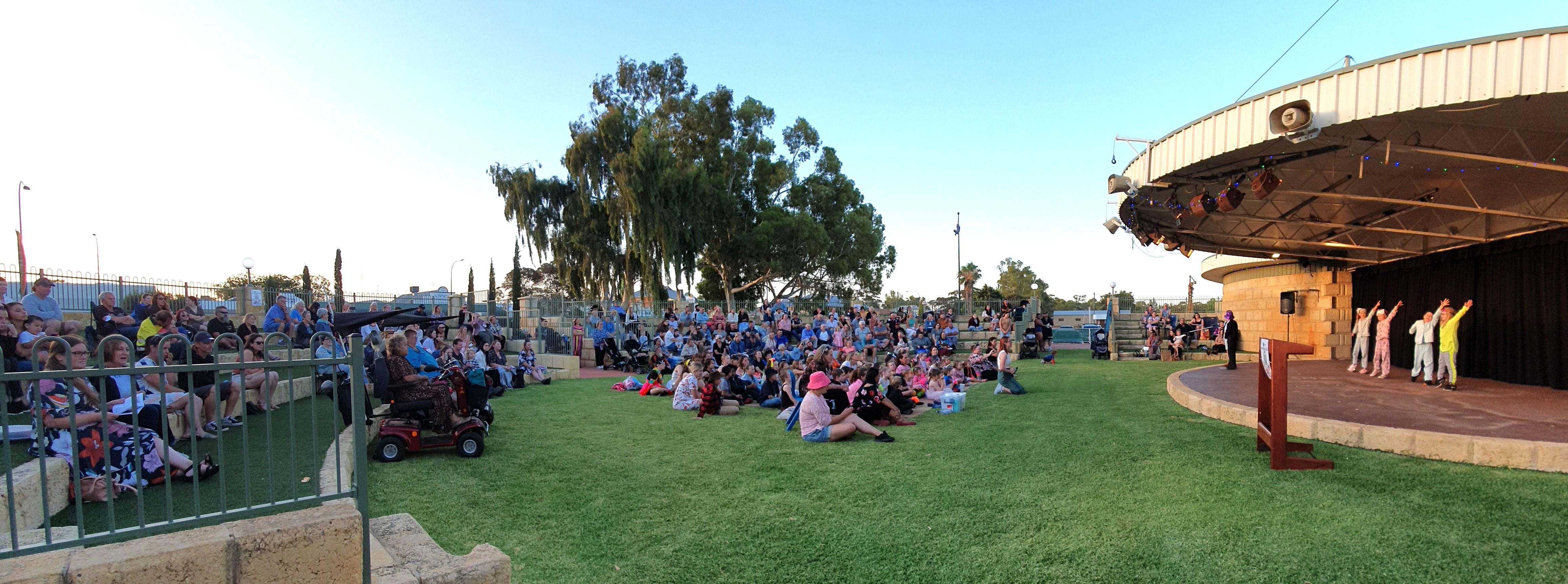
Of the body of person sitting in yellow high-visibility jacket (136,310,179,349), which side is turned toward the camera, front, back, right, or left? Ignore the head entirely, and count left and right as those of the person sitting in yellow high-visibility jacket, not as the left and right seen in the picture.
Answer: right

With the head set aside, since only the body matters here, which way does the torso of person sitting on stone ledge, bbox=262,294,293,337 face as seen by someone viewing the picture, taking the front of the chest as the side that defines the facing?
to the viewer's right

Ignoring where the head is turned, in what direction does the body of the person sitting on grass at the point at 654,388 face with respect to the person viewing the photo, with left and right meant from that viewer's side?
facing to the right of the viewer

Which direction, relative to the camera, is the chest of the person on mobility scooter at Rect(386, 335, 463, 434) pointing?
to the viewer's right

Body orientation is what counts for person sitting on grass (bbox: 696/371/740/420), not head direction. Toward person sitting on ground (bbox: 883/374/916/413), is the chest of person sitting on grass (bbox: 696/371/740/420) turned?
yes

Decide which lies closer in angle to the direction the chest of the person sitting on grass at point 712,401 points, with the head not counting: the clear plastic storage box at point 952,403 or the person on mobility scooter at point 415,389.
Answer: the clear plastic storage box

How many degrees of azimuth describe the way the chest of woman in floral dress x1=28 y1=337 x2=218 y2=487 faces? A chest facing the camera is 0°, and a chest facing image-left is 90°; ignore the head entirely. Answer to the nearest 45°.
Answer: approximately 270°
